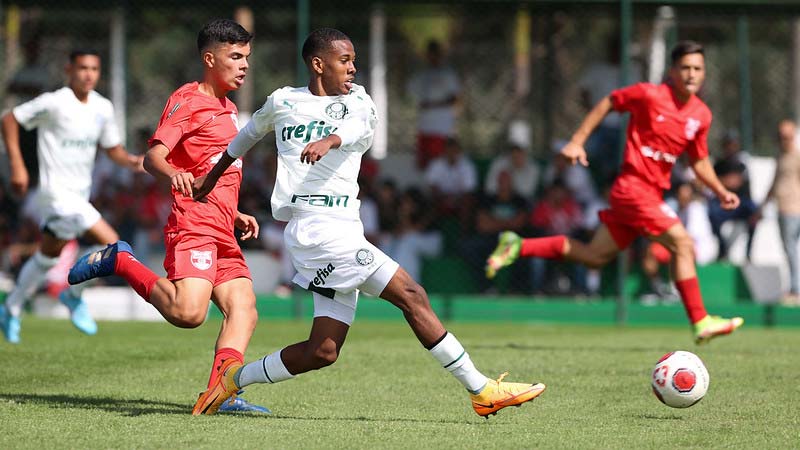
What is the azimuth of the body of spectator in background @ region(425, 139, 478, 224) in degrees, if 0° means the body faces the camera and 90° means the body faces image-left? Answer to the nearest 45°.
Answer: approximately 0°

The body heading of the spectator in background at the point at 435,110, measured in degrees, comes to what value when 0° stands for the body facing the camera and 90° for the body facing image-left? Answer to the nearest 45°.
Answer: approximately 0°

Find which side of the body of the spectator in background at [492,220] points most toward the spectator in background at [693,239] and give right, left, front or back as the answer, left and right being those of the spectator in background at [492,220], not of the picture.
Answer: left

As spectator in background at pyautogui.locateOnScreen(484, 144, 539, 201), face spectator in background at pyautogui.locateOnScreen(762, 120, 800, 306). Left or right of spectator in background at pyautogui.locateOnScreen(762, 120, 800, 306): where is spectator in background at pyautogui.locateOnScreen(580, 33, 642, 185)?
left

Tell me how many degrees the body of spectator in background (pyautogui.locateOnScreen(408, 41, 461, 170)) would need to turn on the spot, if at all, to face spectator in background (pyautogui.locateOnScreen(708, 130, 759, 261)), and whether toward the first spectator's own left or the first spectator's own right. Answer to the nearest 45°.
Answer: approximately 90° to the first spectator's own left

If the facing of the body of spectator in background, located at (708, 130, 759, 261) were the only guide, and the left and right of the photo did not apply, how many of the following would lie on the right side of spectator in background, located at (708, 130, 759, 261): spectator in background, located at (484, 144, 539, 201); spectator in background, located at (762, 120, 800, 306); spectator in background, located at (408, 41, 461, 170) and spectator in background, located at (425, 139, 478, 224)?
3

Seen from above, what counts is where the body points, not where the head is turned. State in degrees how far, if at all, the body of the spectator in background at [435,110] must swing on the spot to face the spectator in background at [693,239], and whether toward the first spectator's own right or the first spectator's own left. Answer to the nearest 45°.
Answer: approximately 45° to the first spectator's own left

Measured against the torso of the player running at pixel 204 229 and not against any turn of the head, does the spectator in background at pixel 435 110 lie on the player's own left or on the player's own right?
on the player's own left
